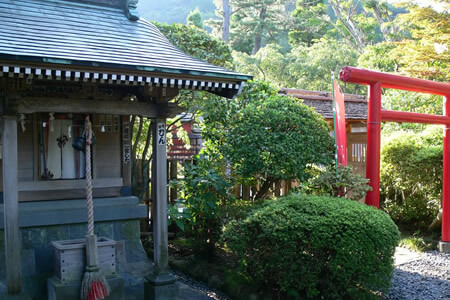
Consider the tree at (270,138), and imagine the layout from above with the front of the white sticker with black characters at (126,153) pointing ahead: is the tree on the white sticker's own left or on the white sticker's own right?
on the white sticker's own left

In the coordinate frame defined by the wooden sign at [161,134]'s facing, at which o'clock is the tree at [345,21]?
The tree is roughly at 7 o'clock from the wooden sign.

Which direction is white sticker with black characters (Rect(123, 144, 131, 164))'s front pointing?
toward the camera

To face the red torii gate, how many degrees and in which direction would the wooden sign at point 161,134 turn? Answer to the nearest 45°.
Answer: approximately 90° to its left

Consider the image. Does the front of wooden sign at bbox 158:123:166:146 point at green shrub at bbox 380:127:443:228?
no

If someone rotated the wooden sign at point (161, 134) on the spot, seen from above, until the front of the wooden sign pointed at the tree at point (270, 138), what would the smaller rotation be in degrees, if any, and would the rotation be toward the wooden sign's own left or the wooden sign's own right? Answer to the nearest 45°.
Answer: approximately 135° to the wooden sign's own left

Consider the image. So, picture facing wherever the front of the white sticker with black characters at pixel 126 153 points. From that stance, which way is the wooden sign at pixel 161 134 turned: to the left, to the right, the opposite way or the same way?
the same way

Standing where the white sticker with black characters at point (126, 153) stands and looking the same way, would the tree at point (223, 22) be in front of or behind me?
behind

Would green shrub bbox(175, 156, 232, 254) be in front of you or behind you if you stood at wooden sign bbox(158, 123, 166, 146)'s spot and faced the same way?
behind

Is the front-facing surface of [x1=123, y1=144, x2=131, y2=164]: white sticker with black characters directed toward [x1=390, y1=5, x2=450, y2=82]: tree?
no

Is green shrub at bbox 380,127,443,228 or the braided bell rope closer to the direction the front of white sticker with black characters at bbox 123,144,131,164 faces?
the braided bell rope

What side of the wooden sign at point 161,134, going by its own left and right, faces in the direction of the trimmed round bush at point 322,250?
left

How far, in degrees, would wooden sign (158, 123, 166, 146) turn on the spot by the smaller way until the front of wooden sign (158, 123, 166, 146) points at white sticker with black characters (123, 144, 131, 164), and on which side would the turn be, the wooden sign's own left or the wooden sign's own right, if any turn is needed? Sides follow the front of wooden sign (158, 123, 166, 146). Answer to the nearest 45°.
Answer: approximately 135° to the wooden sign's own right

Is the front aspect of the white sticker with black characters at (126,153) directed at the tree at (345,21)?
no

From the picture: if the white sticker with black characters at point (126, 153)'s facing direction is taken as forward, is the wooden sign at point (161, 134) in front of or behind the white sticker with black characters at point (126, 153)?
in front

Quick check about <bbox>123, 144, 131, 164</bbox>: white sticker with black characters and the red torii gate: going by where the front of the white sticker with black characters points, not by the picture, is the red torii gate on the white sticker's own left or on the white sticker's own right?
on the white sticker's own left

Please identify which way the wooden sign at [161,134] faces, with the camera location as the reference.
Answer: facing the viewer

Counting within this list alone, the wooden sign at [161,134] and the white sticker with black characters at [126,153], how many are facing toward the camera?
2
